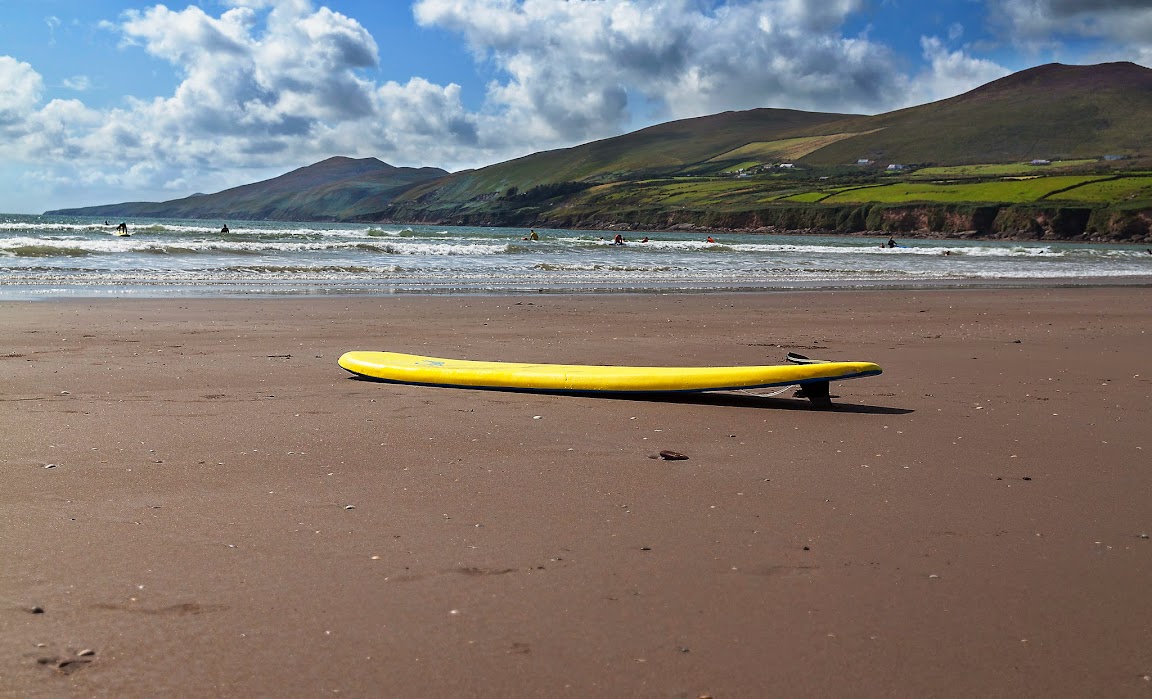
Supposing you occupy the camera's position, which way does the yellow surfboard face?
facing to the left of the viewer
